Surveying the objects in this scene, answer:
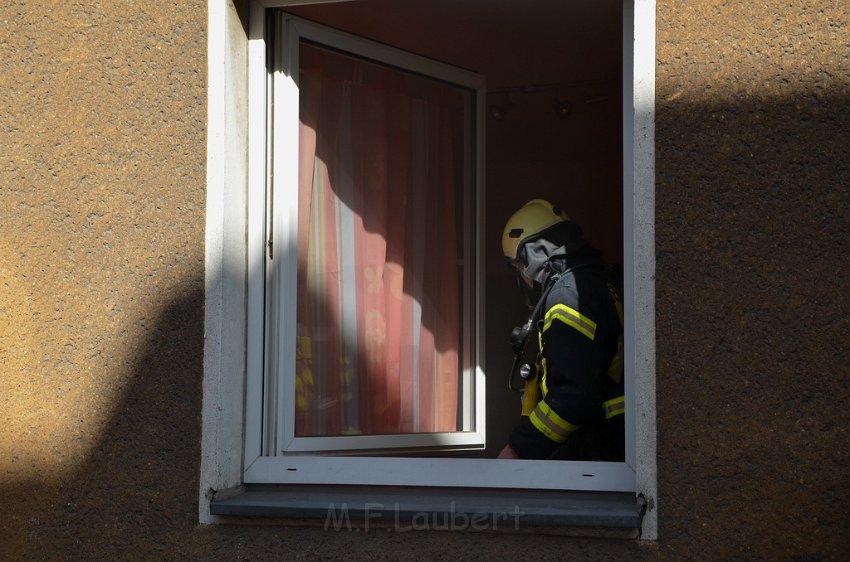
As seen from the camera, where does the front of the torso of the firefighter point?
to the viewer's left

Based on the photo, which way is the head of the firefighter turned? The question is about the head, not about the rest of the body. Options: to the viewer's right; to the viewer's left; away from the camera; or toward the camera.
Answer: to the viewer's left
